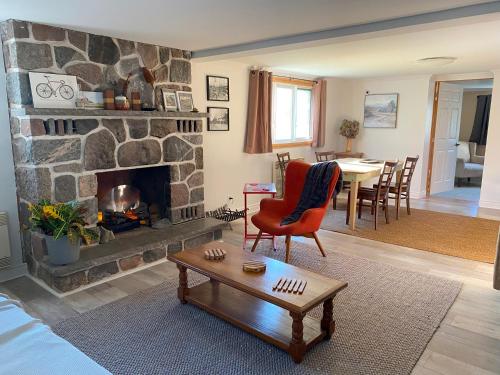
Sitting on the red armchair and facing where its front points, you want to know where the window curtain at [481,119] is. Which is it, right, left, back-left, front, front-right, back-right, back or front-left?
back

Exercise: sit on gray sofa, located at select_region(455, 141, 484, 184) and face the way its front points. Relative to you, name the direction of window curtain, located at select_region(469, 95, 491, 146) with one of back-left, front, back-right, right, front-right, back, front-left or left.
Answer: back-left

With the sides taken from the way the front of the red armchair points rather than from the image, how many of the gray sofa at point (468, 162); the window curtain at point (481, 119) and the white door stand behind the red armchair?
3

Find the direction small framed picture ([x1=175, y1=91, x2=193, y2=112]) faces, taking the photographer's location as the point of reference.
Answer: facing the viewer and to the right of the viewer

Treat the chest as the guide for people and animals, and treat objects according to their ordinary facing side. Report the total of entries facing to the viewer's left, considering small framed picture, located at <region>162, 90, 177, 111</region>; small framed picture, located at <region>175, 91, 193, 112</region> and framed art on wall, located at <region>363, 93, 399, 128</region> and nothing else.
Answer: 0

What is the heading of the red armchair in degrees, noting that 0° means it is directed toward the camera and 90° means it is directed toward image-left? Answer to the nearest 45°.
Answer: approximately 45°

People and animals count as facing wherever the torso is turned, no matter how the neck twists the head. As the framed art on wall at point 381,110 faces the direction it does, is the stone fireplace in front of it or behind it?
in front

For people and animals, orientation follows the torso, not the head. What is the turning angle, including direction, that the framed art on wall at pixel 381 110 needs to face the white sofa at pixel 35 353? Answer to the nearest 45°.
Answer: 0° — it already faces it

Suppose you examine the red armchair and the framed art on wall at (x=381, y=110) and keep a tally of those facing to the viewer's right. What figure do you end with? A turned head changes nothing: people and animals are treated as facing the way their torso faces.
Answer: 0

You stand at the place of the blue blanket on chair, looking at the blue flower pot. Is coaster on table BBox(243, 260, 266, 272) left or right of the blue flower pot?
left

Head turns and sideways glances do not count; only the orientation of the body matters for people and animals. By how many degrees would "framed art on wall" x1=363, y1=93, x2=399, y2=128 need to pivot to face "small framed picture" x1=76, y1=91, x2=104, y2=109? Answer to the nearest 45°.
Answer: approximately 45° to its right

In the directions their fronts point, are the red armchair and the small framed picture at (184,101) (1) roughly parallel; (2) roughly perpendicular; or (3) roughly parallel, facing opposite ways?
roughly perpendicular

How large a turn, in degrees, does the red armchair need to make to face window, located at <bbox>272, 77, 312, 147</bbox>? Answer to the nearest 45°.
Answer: approximately 135° to its right

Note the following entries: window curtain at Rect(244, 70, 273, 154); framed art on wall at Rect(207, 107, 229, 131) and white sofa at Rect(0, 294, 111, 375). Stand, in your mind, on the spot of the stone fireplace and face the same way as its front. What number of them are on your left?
2

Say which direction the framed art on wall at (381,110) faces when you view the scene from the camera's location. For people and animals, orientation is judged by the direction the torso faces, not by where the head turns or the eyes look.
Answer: facing the viewer

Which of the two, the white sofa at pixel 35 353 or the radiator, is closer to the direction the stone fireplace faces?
the white sofa

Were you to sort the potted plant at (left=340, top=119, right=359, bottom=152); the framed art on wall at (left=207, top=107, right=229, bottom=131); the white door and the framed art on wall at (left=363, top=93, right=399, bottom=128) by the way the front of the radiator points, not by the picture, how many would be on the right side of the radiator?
0
